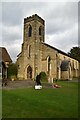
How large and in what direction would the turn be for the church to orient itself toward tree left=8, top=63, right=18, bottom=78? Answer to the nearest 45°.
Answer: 0° — it already faces it

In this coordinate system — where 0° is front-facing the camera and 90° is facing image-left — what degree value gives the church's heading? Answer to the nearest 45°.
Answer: approximately 45°
